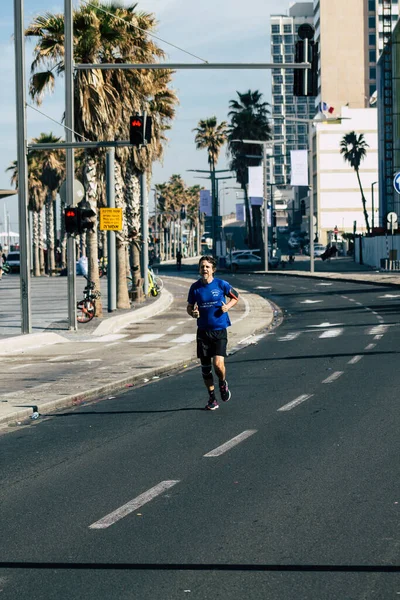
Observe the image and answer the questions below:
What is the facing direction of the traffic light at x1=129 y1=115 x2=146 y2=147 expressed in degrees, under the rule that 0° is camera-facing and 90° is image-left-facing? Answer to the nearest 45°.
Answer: approximately 0°

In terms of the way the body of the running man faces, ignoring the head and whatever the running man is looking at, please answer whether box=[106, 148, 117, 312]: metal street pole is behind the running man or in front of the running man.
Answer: behind

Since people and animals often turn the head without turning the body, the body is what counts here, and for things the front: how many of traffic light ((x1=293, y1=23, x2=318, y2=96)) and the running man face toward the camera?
1

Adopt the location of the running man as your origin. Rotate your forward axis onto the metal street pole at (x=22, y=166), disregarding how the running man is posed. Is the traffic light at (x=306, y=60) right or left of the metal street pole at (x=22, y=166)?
right

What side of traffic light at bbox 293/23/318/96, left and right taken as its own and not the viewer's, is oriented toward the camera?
back

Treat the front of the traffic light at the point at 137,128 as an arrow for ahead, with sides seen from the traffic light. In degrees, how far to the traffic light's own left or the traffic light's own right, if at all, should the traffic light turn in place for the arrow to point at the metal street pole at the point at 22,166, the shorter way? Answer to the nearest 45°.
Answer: approximately 90° to the traffic light's own right
